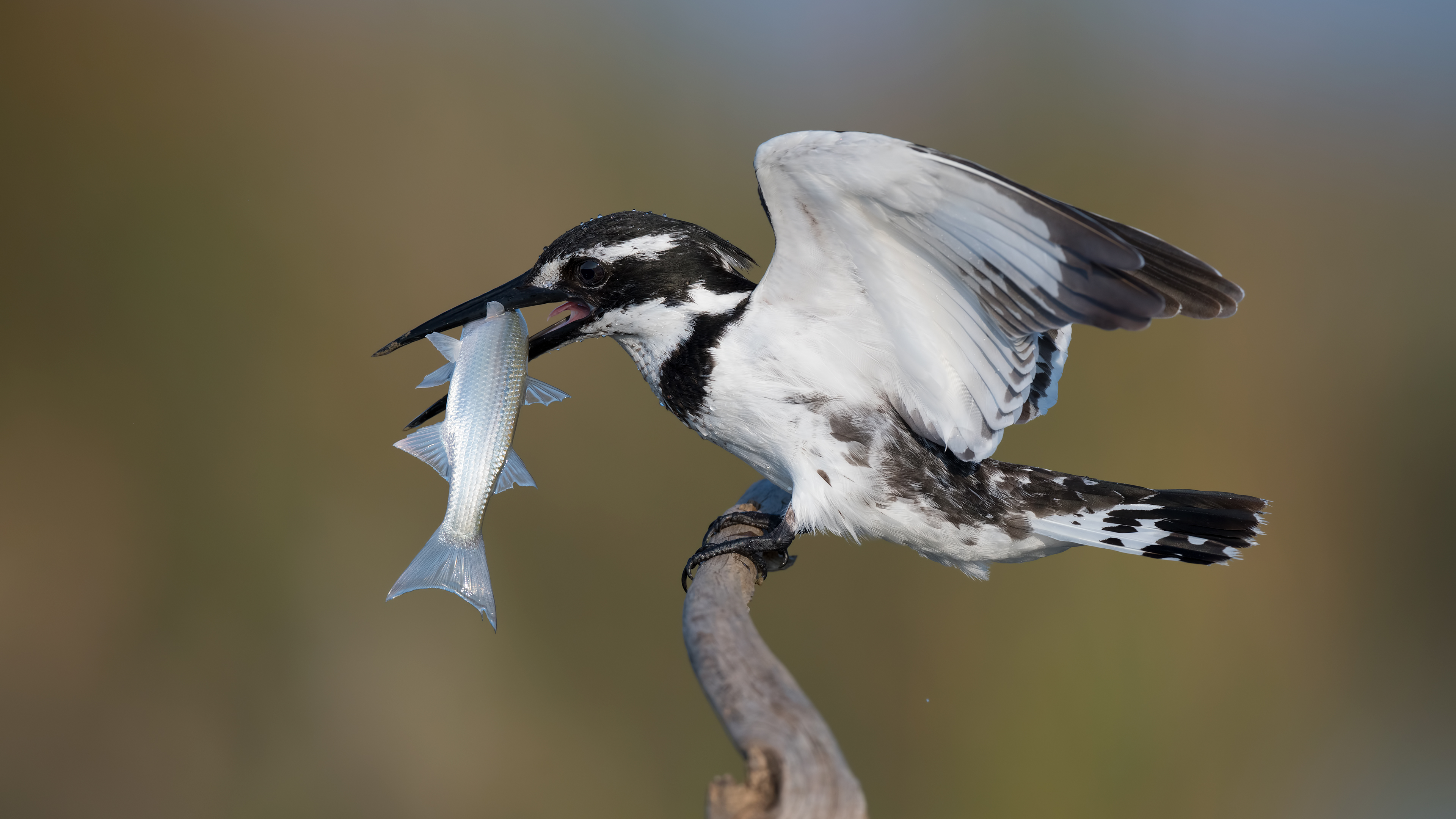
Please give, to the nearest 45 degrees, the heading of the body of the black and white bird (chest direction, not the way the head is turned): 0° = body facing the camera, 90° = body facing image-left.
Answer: approximately 90°
